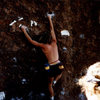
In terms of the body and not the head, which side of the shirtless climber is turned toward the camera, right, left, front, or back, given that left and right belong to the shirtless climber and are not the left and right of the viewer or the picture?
back
